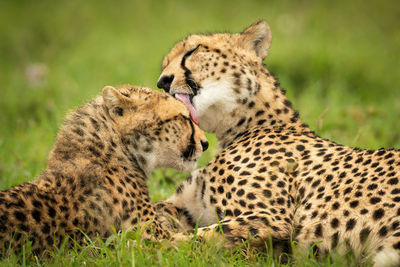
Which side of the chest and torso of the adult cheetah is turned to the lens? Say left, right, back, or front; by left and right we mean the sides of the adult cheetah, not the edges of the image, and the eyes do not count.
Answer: left

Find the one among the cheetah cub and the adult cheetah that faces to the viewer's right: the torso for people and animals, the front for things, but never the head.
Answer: the cheetah cub

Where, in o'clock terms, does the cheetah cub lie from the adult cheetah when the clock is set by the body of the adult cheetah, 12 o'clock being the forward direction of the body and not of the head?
The cheetah cub is roughly at 11 o'clock from the adult cheetah.

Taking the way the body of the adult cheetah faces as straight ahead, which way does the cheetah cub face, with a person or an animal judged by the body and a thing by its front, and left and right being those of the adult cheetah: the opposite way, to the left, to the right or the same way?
the opposite way

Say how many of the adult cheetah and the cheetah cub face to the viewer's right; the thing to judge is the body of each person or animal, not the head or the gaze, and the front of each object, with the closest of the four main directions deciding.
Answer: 1

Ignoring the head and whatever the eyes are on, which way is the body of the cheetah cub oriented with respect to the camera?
to the viewer's right

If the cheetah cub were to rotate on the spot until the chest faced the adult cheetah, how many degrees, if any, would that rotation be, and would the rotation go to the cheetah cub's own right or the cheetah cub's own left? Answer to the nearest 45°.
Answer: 0° — it already faces it
